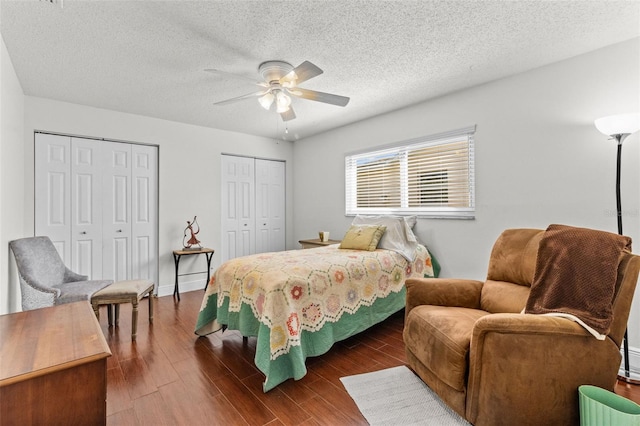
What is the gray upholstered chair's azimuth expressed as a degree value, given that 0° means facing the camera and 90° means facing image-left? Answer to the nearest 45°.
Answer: approximately 315°

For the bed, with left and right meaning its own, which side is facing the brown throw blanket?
left

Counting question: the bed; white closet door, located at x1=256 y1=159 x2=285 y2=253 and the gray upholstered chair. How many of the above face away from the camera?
0

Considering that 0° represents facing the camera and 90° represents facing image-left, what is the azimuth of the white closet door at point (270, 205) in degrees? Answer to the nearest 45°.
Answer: approximately 315°

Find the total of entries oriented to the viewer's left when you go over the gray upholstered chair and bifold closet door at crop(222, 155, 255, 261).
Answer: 0

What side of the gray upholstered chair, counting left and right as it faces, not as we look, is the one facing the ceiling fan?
front

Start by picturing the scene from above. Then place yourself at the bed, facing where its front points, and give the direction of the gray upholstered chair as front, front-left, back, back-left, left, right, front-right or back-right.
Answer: front-right

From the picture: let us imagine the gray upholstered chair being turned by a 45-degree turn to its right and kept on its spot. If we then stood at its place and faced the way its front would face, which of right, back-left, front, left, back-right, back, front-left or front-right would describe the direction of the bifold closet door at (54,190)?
back

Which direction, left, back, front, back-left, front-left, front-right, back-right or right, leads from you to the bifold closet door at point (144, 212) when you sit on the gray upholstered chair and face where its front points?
left

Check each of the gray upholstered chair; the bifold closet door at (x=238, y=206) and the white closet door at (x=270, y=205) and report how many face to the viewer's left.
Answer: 0

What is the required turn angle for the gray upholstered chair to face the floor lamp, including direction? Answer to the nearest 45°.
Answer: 0° — it already faces it

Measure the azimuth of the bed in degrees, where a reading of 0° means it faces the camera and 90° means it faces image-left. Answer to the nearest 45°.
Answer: approximately 45°
